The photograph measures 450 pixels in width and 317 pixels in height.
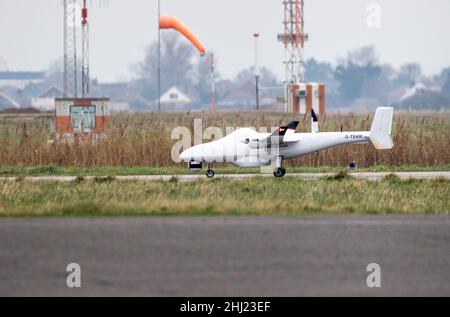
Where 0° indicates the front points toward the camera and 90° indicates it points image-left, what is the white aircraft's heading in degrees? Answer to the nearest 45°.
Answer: approximately 90°
